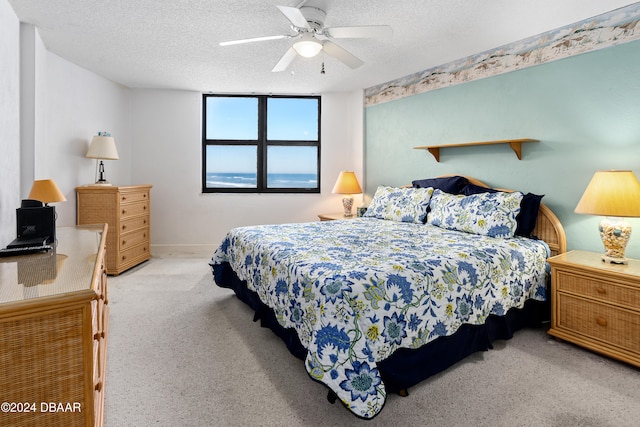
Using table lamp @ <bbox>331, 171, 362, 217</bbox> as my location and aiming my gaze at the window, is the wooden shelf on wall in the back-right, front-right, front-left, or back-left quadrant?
back-left

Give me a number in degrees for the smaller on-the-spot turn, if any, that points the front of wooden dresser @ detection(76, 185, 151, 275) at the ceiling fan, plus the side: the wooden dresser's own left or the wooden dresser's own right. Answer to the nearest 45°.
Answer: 0° — it already faces it

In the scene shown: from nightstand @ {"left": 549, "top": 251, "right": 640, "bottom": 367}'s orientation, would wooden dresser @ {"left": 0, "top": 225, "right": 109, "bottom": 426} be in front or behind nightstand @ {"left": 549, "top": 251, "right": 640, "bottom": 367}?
in front

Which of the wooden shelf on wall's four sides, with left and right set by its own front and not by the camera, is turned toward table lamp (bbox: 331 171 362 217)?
right

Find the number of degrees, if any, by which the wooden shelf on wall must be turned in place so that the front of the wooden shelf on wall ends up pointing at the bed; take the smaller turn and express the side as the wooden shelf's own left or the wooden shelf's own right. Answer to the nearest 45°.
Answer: approximately 45° to the wooden shelf's own left

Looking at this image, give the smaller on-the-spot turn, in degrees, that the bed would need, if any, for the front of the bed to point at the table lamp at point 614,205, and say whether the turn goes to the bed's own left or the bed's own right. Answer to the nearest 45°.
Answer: approximately 135° to the bed's own left

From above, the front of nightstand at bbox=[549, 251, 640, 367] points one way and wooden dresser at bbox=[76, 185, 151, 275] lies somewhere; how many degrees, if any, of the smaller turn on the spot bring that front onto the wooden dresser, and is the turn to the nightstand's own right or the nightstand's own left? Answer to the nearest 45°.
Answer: approximately 45° to the nightstand's own right

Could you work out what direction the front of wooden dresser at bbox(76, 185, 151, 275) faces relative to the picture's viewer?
facing the viewer and to the right of the viewer

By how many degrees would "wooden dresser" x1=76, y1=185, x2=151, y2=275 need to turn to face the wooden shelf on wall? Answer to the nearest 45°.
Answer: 0° — it already faces it

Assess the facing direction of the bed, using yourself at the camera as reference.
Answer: facing the viewer and to the left of the viewer
